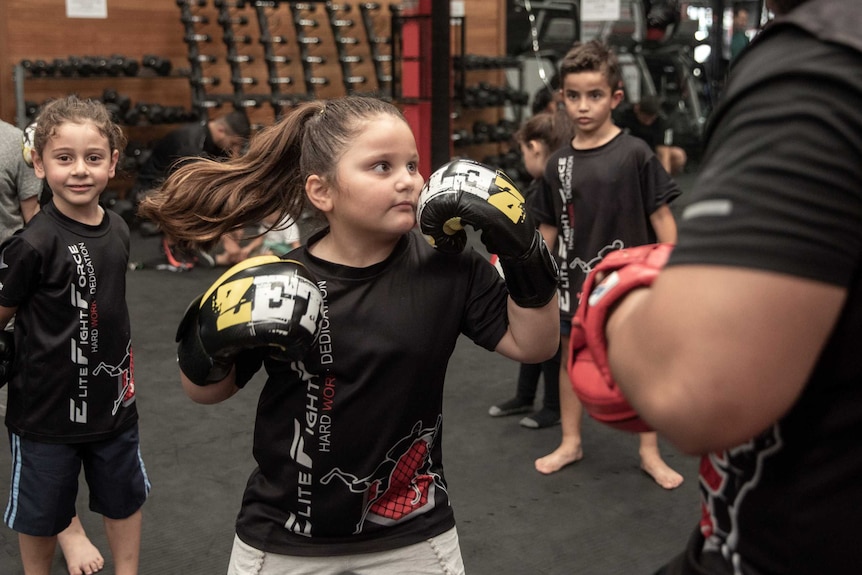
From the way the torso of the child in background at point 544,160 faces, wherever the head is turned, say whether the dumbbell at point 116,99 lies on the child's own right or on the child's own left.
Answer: on the child's own right

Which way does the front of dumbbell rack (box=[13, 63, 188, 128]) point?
toward the camera

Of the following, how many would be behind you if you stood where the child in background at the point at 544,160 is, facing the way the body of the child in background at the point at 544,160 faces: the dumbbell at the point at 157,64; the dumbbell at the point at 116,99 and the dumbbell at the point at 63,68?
0

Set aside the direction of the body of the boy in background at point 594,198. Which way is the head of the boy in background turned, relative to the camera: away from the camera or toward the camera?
toward the camera

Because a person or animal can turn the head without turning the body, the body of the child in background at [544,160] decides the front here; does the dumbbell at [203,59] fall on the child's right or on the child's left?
on the child's right
